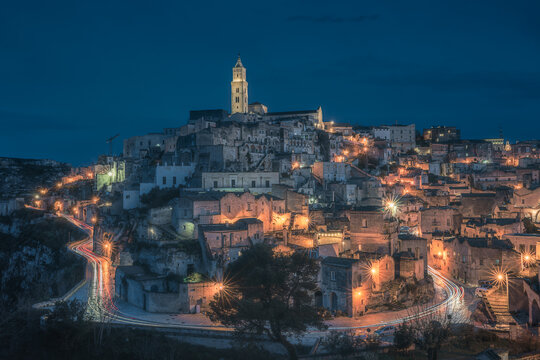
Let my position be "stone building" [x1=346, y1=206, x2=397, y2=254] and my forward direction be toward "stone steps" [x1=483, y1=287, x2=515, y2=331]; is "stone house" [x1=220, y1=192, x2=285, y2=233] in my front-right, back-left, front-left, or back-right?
back-right

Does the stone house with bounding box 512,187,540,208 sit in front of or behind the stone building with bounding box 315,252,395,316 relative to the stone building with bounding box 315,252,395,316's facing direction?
behind

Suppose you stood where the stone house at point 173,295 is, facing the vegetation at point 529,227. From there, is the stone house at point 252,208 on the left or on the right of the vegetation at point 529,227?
left

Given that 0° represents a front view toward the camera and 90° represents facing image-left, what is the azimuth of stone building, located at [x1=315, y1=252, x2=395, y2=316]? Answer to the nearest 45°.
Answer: approximately 45°

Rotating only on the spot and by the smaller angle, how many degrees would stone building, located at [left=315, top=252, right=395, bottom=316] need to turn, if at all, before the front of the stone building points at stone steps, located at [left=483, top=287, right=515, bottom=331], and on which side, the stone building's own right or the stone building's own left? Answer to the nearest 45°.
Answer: approximately 135° to the stone building's own left

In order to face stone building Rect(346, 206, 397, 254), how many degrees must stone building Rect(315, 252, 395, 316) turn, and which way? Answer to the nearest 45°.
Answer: approximately 135° to its right

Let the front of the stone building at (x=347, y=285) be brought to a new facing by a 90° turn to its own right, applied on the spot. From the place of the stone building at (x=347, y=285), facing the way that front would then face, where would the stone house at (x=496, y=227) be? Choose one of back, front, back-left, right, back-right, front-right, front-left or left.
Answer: right

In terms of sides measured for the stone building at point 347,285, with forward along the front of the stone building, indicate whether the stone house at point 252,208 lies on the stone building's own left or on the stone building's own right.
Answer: on the stone building's own right

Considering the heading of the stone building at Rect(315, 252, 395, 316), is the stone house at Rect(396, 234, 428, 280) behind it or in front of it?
behind
